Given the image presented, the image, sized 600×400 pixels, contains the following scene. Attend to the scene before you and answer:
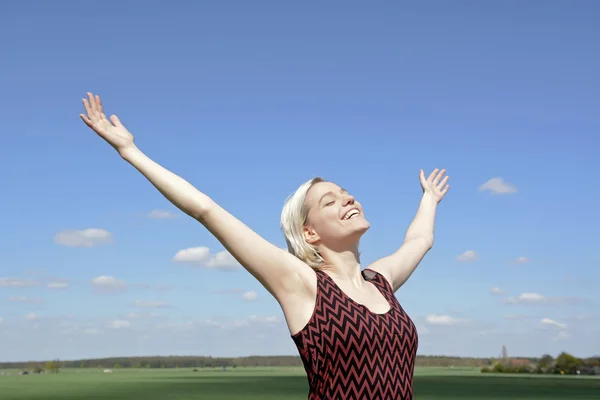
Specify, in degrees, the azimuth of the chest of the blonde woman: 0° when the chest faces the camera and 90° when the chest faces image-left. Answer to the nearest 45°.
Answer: approximately 315°

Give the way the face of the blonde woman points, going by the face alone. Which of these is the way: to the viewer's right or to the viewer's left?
to the viewer's right

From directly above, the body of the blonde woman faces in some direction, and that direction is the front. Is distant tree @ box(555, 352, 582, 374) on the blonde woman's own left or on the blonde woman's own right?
on the blonde woman's own left
